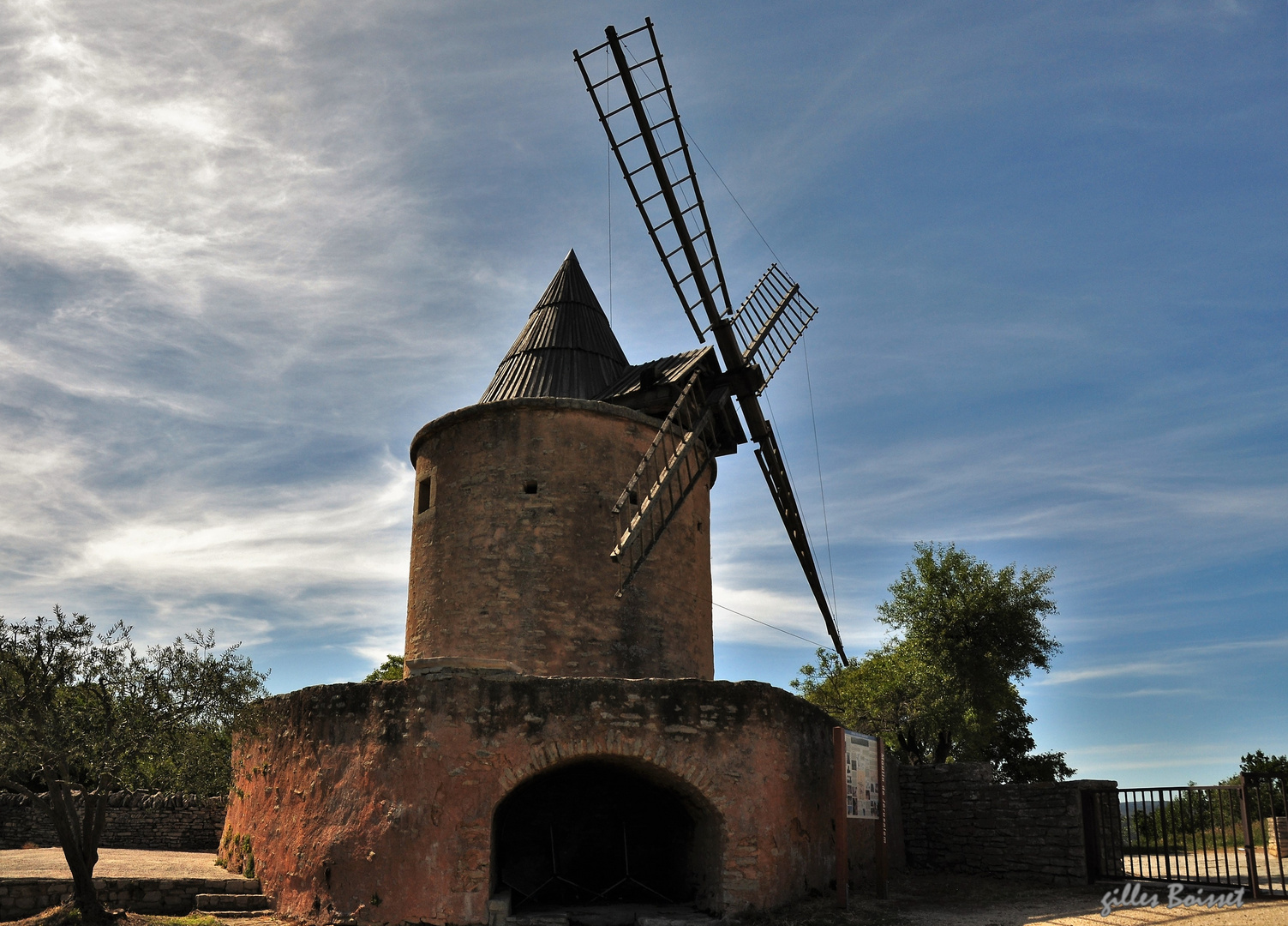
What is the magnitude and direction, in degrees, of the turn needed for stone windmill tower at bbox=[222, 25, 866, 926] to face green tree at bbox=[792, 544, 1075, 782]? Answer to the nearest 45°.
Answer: approximately 90° to its left

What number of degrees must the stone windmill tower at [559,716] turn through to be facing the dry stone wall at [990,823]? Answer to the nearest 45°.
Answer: approximately 45° to its left

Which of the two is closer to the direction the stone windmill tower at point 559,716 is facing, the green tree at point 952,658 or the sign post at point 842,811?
the sign post

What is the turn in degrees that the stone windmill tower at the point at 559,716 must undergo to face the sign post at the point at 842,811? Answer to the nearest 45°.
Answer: approximately 45° to its left

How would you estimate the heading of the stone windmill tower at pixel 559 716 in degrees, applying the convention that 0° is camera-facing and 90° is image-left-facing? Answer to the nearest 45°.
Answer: approximately 315°
